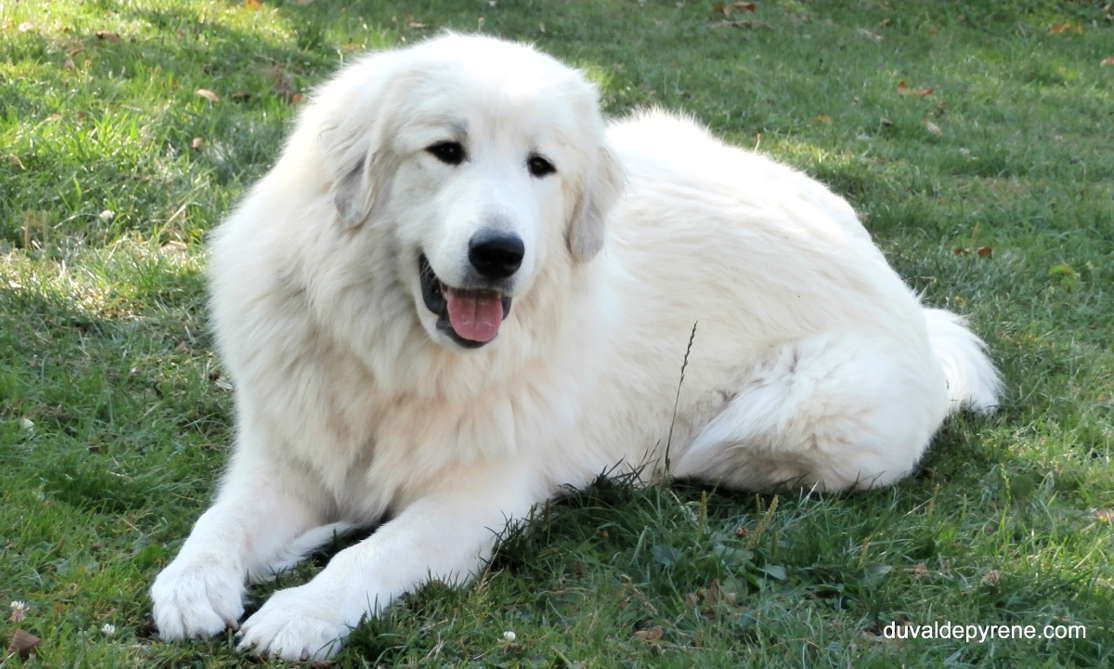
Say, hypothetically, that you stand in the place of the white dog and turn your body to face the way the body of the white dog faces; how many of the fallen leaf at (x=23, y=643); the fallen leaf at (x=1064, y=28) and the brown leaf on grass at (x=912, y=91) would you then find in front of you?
1

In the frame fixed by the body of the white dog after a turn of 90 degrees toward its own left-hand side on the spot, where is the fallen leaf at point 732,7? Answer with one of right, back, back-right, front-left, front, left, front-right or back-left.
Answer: back-left

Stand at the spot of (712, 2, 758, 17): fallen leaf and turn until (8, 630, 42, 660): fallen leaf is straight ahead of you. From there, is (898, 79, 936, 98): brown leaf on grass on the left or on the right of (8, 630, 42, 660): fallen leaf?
left

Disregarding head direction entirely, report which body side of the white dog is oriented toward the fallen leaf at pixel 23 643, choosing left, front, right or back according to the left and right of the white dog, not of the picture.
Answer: front

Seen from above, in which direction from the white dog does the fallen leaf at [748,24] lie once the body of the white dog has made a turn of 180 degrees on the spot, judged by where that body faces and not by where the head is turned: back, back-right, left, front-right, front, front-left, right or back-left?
front-left

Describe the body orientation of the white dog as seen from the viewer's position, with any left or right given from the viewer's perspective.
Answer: facing the viewer and to the left of the viewer

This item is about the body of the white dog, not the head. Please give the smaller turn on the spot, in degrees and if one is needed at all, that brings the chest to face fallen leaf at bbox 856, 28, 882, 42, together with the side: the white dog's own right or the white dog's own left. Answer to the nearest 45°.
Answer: approximately 135° to the white dog's own right

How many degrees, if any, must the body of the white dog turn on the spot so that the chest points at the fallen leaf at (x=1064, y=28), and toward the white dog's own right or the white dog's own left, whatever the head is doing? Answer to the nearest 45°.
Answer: approximately 180°

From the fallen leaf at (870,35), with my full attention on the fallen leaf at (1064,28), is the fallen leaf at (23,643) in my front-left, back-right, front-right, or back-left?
back-right

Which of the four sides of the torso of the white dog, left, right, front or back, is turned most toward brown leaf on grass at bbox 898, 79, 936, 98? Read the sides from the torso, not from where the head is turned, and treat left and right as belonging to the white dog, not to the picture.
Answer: back
